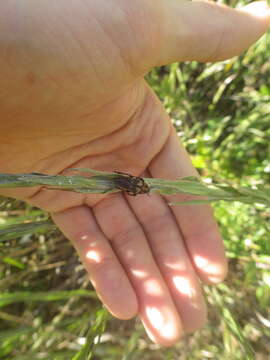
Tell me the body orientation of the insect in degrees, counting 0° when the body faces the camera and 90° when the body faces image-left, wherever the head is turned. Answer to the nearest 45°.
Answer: approximately 270°
